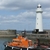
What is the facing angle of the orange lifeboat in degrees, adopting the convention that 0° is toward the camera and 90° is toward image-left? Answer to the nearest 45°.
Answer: approximately 90°
